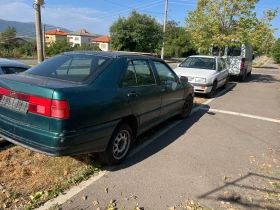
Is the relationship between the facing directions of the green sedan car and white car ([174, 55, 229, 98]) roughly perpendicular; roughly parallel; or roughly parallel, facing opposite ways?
roughly parallel, facing opposite ways

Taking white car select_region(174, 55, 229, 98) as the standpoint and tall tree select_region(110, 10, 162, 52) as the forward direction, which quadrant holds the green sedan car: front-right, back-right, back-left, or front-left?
back-left

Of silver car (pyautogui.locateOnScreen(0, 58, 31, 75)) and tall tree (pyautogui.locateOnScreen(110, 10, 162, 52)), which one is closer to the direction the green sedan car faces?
the tall tree

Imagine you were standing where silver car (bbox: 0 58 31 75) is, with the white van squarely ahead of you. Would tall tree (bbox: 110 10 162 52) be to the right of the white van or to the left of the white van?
left

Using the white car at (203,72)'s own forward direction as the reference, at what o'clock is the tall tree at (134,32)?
The tall tree is roughly at 4 o'clock from the white car.

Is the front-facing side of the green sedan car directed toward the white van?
yes

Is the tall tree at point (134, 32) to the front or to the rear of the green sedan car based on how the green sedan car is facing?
to the front

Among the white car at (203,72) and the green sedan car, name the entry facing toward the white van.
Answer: the green sedan car

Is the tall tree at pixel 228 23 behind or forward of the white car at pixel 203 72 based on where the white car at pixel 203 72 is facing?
behind

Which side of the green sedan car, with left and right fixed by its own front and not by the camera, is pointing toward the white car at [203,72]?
front

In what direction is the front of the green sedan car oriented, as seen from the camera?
facing away from the viewer and to the right of the viewer
